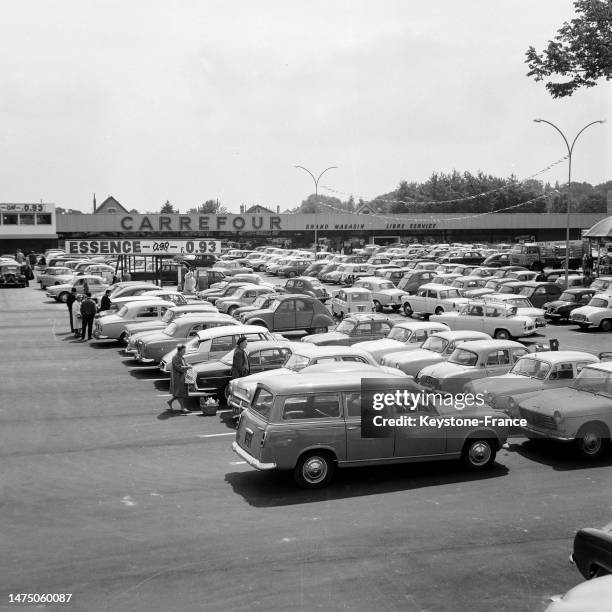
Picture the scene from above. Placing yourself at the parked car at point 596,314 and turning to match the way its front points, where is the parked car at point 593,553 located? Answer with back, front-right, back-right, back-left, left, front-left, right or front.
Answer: front-left

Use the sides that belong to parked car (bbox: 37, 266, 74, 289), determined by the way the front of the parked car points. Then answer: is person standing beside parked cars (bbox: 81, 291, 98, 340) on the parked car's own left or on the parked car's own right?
on the parked car's own left

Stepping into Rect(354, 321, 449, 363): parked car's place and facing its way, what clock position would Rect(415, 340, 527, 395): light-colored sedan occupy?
The light-colored sedan is roughly at 10 o'clock from the parked car.

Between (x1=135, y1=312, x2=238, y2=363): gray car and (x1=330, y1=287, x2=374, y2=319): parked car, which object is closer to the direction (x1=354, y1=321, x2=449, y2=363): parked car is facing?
the gray car

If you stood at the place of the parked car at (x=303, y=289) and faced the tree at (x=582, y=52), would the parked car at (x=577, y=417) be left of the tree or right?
right

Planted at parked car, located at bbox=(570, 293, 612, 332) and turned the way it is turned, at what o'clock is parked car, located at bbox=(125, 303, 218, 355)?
parked car, located at bbox=(125, 303, 218, 355) is roughly at 12 o'clock from parked car, located at bbox=(570, 293, 612, 332).

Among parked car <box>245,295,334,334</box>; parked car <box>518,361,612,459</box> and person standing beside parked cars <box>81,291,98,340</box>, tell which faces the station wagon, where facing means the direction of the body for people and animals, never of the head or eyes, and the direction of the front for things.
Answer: parked car <box>518,361,612,459</box>

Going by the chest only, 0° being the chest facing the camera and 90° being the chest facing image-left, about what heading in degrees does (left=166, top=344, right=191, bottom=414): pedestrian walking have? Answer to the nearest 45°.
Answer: approximately 270°

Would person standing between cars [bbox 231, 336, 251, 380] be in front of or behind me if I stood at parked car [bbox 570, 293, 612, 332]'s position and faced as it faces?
in front

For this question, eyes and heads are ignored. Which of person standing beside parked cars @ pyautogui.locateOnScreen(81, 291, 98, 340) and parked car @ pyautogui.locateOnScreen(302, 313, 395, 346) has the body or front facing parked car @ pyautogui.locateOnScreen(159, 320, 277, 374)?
parked car @ pyautogui.locateOnScreen(302, 313, 395, 346)

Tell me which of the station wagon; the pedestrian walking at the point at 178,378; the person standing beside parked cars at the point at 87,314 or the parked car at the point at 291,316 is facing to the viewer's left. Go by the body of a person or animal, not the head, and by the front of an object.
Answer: the parked car

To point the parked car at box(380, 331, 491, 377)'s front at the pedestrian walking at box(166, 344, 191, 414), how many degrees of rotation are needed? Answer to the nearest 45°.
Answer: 0° — it already faces them

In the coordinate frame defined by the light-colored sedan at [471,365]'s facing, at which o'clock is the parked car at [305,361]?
The parked car is roughly at 1 o'clock from the light-colored sedan.

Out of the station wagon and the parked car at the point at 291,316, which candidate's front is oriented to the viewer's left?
the parked car
